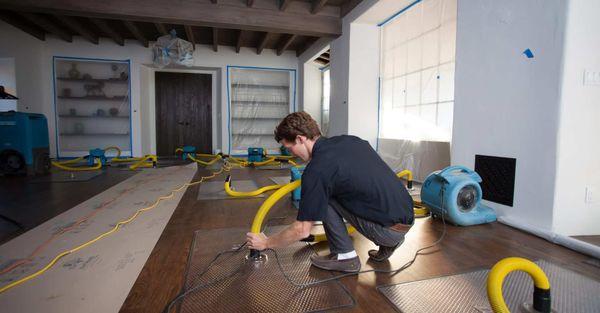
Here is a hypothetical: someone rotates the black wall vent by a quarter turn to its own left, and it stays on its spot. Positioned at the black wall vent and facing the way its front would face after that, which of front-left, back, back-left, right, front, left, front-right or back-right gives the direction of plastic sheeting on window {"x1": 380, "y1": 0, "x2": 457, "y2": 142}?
back

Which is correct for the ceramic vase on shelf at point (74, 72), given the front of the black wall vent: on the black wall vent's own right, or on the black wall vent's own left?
on the black wall vent's own right

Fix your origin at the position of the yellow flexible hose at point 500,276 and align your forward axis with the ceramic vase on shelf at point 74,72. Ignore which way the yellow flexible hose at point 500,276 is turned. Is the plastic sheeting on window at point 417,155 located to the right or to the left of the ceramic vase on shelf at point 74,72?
right

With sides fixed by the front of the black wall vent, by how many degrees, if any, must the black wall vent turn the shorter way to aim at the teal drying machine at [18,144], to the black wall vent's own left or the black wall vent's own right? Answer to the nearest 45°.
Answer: approximately 45° to the black wall vent's own right

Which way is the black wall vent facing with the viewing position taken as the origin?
facing the viewer and to the left of the viewer

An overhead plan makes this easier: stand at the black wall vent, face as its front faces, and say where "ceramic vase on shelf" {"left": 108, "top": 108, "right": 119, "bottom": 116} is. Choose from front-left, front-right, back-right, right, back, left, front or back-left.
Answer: front-right

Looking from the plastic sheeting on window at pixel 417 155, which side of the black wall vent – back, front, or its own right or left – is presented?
right
